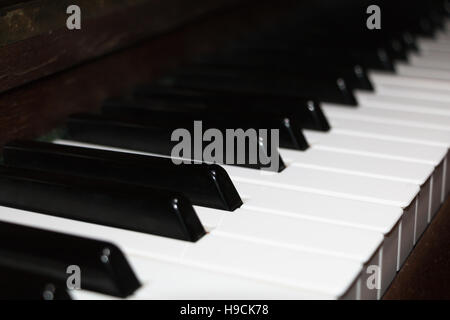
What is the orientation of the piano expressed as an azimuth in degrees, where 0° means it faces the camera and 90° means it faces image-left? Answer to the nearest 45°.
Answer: approximately 315°
